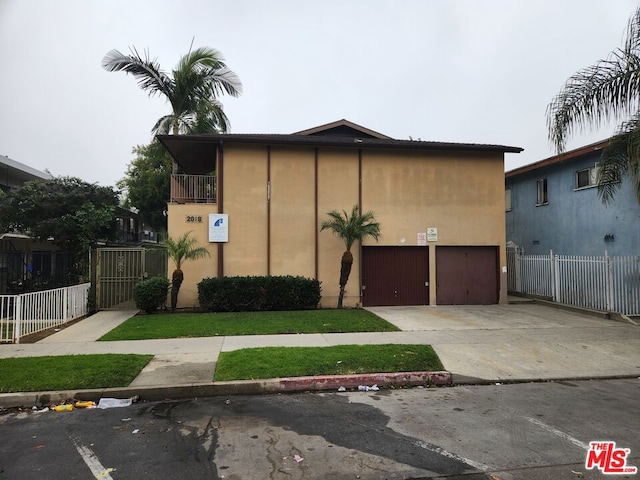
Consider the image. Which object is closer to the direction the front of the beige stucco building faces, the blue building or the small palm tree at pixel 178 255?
the small palm tree

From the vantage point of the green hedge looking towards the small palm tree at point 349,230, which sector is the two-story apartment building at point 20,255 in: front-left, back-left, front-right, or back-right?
back-left

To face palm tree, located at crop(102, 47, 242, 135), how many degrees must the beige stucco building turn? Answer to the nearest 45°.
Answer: approximately 90° to its right

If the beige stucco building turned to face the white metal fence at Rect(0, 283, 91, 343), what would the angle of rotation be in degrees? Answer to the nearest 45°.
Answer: approximately 45° to its right

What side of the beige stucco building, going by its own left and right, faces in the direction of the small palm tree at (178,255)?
right

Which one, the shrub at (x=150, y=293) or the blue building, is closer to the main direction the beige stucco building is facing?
the shrub

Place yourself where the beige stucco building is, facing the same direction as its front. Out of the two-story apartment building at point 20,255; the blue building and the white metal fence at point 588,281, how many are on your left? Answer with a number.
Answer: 2

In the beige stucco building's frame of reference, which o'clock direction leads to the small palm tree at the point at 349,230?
The small palm tree is roughly at 12 o'clock from the beige stucco building.

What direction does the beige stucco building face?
toward the camera

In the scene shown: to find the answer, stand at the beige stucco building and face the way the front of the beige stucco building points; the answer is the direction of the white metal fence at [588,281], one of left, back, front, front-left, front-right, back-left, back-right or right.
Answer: left

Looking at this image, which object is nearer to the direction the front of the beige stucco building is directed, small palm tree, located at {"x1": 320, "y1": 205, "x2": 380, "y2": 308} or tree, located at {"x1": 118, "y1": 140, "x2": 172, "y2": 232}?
the small palm tree

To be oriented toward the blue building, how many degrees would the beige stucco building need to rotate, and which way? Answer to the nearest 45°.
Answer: approximately 90° to its left

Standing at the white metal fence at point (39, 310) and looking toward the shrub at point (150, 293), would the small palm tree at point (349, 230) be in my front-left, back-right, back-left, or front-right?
front-right

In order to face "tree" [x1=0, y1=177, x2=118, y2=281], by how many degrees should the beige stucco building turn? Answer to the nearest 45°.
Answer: approximately 90° to its right
